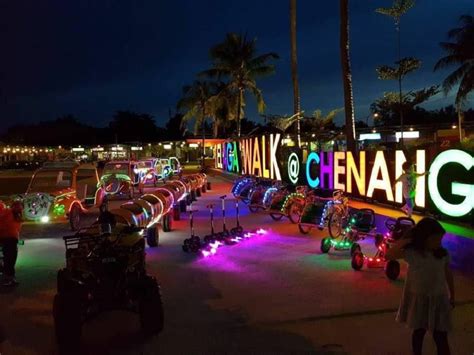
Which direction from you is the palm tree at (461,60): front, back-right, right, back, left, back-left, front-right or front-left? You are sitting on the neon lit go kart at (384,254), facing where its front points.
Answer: back-right

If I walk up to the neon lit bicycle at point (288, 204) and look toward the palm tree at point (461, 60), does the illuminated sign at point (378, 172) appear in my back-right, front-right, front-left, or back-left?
front-right

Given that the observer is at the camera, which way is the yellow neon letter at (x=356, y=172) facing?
facing the viewer and to the left of the viewer

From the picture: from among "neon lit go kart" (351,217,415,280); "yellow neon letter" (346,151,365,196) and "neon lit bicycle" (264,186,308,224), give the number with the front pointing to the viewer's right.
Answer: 0

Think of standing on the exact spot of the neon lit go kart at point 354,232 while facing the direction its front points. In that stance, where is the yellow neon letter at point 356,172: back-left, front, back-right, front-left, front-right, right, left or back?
back-right

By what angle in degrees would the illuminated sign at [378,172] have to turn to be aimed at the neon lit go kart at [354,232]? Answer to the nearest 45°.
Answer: approximately 45° to its left

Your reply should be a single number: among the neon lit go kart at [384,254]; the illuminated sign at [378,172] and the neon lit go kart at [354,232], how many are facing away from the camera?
0

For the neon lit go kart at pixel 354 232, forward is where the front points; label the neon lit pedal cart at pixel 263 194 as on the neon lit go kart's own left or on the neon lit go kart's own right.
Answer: on the neon lit go kart's own right

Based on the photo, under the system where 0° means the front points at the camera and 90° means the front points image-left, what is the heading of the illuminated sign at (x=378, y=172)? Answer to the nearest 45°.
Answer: approximately 45°

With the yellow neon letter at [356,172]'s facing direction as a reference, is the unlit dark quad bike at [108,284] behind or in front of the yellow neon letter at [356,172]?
in front

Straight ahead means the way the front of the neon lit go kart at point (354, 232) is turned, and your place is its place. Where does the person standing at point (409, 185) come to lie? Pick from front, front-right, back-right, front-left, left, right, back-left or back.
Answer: back

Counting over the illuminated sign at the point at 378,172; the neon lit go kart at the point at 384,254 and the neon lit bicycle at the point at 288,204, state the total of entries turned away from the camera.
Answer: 0

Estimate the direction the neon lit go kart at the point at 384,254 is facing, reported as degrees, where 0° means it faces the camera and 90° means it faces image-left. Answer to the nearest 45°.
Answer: approximately 45°

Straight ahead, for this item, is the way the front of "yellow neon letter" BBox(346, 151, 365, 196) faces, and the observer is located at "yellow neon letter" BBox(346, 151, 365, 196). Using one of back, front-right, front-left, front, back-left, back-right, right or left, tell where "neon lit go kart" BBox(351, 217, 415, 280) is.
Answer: front-left

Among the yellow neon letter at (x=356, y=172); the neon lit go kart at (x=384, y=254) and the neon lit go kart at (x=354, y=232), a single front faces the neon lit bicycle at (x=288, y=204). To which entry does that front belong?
the yellow neon letter
